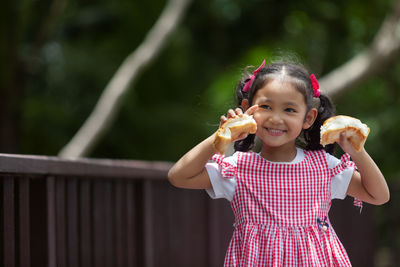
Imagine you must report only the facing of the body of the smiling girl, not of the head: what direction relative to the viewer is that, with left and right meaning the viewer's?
facing the viewer

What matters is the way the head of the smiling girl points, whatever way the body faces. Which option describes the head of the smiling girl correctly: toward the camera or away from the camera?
toward the camera
